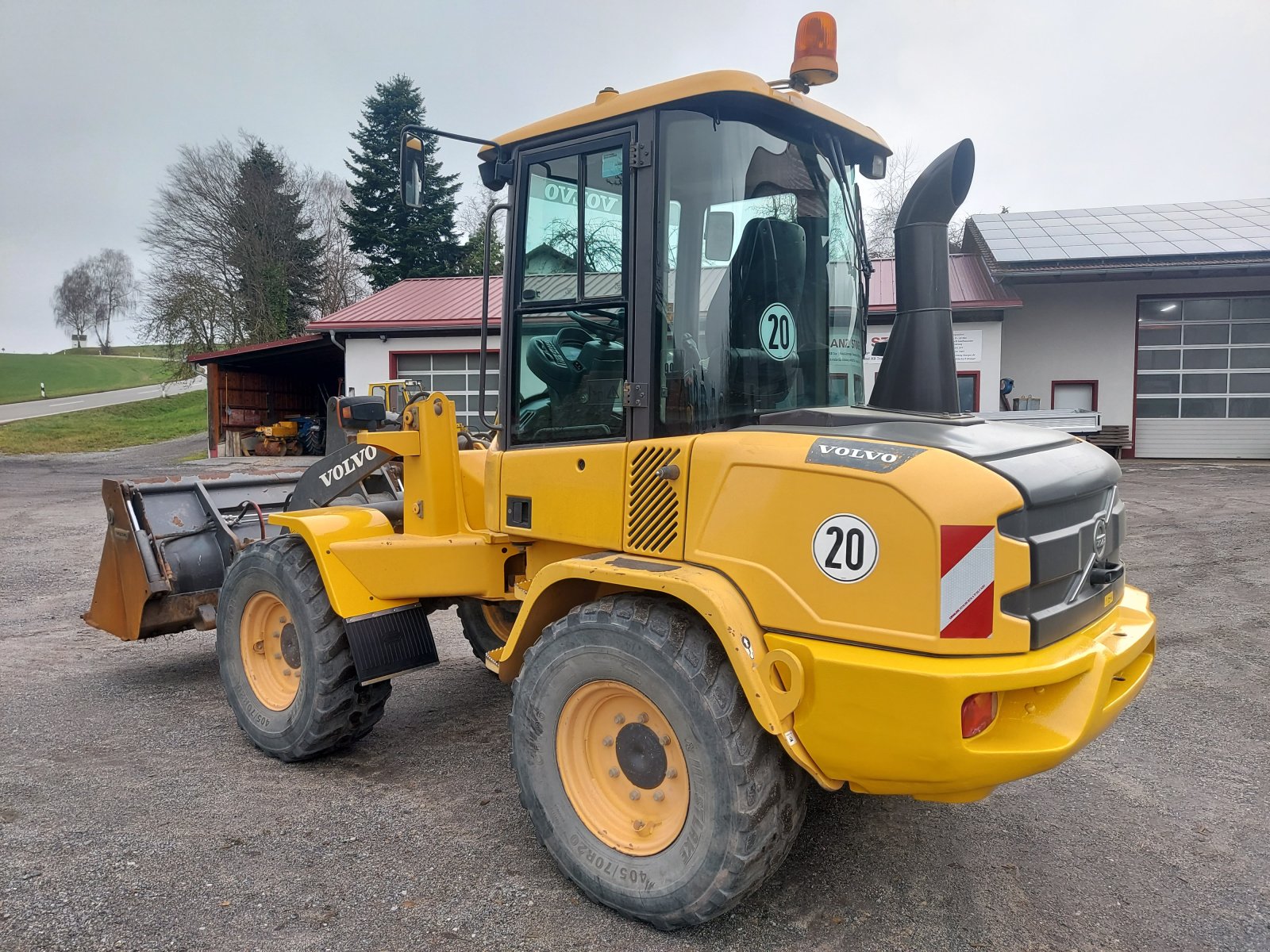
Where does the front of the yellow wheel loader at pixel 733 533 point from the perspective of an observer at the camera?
facing away from the viewer and to the left of the viewer

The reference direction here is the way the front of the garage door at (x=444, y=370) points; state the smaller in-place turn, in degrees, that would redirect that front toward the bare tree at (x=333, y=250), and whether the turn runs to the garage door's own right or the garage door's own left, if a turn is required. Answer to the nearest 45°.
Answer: approximately 180°

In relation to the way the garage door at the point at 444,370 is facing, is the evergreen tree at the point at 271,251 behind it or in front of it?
behind

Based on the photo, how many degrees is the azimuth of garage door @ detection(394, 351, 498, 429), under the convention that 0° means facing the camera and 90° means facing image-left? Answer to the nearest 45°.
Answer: approximately 0°

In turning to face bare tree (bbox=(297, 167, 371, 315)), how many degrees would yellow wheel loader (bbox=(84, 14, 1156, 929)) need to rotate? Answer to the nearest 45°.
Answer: approximately 45° to its right

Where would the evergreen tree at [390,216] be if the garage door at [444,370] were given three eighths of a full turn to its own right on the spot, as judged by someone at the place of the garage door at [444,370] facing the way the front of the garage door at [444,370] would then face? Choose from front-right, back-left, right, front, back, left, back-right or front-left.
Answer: front-right

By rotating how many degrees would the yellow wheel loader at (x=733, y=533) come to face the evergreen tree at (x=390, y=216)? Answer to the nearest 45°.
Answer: approximately 45° to its right
